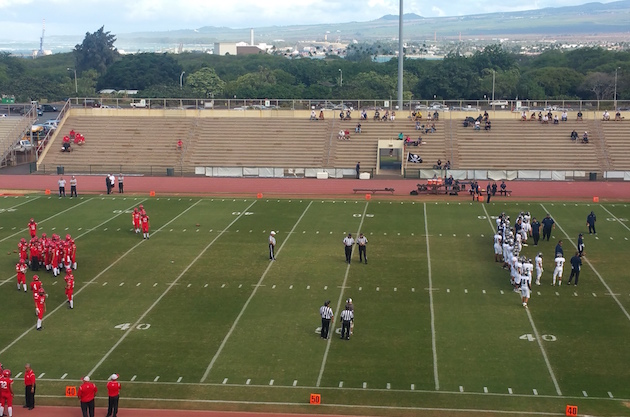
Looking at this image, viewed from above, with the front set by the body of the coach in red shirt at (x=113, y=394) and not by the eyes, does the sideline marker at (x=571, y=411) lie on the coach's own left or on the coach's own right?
on the coach's own right

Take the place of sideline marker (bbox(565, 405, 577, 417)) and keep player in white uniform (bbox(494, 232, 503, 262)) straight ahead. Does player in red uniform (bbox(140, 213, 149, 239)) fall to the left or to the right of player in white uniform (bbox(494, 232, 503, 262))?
left

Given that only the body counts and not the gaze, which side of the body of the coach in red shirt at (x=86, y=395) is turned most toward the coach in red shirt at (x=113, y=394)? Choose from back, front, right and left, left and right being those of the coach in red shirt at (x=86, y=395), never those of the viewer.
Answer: right

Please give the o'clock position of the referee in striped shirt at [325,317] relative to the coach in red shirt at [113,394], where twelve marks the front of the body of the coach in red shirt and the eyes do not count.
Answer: The referee in striped shirt is roughly at 2 o'clock from the coach in red shirt.

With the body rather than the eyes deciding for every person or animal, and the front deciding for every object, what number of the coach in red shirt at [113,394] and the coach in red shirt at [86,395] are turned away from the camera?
2

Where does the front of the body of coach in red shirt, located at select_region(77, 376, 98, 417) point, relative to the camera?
away from the camera

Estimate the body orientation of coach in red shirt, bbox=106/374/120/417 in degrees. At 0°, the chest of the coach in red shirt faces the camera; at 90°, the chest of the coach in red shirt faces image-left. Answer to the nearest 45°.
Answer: approximately 180°

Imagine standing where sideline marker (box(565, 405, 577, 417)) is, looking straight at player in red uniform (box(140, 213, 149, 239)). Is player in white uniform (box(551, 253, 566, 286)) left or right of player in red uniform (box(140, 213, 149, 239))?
right

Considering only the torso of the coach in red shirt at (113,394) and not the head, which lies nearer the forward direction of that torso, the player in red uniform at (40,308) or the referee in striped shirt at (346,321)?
the player in red uniform
